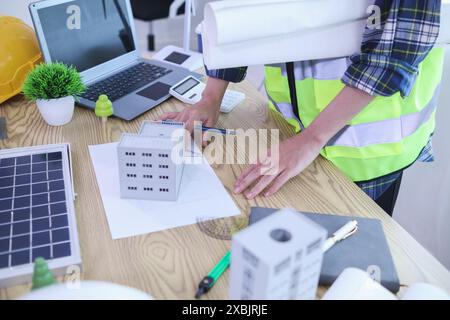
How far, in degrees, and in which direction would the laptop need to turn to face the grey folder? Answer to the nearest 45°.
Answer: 0° — it already faces it

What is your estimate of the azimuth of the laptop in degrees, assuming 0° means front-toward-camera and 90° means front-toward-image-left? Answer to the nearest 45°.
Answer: approximately 315°
